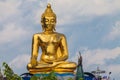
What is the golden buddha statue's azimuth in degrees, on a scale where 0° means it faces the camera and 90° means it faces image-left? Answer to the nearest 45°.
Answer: approximately 0°

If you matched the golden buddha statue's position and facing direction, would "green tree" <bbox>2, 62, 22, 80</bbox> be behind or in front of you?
in front
